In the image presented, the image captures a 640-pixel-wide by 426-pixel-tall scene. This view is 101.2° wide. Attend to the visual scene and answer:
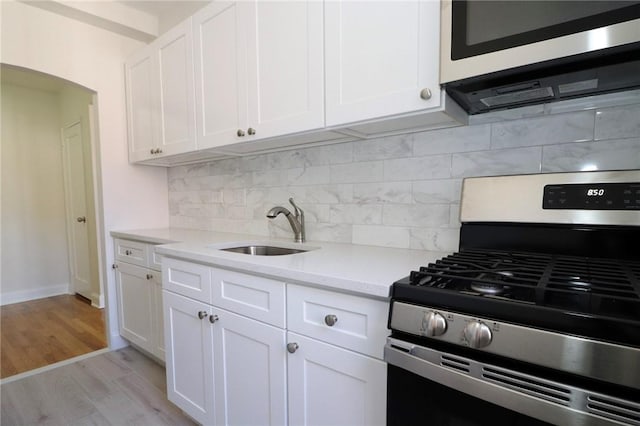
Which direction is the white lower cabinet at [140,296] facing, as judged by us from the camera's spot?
facing the viewer and to the left of the viewer

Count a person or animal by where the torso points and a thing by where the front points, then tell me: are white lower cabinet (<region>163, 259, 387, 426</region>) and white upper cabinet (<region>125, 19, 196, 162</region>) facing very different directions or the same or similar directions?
same or similar directions

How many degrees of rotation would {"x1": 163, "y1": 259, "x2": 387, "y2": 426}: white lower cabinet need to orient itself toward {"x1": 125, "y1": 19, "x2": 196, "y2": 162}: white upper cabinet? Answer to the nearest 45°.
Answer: approximately 90° to its right

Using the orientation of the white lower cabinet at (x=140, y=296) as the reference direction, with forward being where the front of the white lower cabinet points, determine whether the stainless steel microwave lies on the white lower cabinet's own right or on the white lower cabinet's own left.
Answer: on the white lower cabinet's own left

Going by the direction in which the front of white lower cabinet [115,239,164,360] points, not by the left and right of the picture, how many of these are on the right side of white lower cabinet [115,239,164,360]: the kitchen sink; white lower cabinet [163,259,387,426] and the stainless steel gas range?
0

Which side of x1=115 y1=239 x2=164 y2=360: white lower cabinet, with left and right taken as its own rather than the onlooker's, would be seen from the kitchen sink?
left

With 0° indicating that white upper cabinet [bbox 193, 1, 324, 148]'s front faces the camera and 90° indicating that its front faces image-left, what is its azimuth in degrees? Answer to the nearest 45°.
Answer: approximately 45°

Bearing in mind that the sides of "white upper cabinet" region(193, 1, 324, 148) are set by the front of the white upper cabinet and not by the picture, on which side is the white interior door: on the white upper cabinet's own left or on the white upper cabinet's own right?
on the white upper cabinet's own right

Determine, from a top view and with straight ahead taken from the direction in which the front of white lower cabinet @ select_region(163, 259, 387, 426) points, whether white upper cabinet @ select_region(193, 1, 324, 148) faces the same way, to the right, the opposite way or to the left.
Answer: the same way

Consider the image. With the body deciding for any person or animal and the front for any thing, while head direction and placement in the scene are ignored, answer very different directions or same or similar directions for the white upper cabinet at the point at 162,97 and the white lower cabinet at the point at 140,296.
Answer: same or similar directions

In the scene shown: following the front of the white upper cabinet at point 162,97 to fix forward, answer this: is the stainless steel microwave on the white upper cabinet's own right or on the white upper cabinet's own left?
on the white upper cabinet's own left

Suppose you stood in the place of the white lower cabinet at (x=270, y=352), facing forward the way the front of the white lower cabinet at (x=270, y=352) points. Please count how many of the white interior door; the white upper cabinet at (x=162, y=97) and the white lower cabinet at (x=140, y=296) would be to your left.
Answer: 0

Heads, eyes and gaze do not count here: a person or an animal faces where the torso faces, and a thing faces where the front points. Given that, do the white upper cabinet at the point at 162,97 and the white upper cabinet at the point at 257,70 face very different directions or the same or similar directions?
same or similar directions

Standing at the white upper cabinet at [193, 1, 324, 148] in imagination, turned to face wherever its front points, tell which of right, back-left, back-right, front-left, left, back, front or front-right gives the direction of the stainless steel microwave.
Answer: left

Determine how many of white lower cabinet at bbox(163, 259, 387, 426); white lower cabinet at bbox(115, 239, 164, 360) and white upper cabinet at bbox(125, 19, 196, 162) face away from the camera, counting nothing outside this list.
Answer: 0

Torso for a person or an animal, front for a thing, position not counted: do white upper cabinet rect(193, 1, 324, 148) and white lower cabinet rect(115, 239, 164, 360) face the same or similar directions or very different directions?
same or similar directions

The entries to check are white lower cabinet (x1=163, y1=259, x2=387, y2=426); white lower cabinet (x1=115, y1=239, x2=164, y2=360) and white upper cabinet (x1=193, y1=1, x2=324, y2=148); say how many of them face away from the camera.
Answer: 0

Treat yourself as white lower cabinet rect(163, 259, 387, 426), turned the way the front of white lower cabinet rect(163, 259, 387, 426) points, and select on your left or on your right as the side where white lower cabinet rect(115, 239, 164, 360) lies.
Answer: on your right
